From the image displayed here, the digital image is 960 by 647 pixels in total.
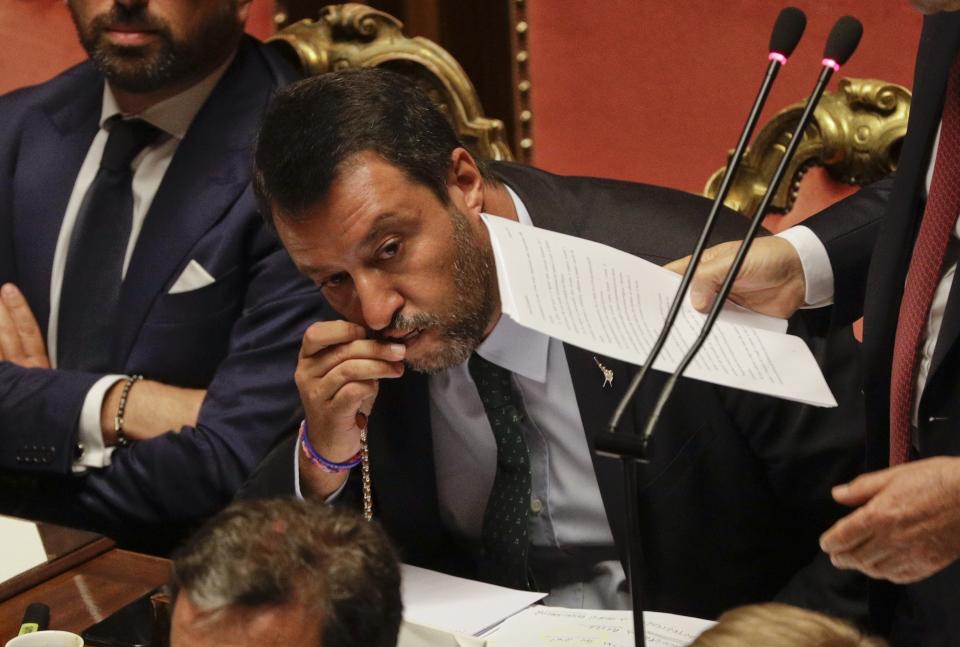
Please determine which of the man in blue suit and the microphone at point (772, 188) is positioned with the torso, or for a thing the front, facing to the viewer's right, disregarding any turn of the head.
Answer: the microphone

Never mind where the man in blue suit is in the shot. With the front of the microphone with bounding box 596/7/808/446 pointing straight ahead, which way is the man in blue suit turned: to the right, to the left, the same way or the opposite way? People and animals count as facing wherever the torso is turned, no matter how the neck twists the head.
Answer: to the right

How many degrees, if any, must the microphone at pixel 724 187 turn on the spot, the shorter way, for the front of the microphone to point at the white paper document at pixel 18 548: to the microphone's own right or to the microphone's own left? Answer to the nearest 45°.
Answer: approximately 180°

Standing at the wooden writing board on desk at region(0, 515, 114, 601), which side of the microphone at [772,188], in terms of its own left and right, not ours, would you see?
back

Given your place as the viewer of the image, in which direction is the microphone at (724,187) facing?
facing to the right of the viewer

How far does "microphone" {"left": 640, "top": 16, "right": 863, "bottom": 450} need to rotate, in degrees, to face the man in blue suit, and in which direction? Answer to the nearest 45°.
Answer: approximately 135° to its left

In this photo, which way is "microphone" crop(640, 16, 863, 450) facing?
to the viewer's right

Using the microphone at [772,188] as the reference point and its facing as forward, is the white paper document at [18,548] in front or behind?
behind

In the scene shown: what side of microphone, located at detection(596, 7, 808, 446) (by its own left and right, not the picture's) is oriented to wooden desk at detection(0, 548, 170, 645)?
back

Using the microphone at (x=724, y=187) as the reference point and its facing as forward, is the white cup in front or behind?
behind

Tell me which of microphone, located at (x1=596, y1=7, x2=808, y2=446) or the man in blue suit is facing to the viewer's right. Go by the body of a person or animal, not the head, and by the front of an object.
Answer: the microphone
